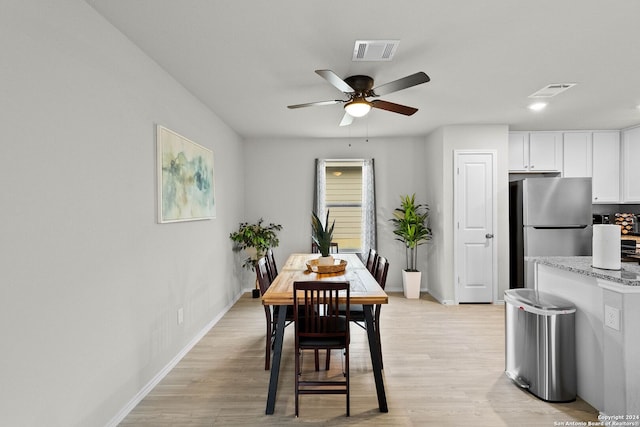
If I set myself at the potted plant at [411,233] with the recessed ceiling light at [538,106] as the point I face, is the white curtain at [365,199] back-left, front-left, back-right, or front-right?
back-right

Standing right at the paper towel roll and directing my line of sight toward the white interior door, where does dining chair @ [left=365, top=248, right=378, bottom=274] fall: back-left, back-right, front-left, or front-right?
front-left

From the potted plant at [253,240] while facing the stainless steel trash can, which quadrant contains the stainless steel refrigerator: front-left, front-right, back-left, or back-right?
front-left

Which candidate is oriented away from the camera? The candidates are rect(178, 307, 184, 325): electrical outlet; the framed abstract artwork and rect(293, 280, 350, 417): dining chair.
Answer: the dining chair

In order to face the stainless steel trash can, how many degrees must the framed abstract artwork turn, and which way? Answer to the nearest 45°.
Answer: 0° — it already faces it

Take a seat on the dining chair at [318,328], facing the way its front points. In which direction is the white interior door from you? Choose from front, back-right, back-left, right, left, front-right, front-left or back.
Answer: front-right

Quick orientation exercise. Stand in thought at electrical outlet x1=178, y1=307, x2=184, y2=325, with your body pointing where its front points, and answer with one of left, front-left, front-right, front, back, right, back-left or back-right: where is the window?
left

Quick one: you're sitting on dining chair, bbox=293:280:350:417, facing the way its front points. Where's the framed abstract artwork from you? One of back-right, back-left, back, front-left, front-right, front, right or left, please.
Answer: front-left

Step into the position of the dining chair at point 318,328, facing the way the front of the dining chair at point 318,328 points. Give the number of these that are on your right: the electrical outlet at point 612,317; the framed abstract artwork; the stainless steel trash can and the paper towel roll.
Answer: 3

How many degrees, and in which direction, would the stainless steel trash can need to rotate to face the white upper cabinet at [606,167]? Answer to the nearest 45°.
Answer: approximately 135° to its right

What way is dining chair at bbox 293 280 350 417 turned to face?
away from the camera

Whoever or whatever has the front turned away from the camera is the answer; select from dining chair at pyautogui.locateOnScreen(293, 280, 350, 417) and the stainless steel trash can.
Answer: the dining chair

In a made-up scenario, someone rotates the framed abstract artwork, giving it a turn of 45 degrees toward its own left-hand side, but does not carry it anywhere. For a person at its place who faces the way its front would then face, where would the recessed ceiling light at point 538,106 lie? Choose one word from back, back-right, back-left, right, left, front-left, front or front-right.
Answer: front

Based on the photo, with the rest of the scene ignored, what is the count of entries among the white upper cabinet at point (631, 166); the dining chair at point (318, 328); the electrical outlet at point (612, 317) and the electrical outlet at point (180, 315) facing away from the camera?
1

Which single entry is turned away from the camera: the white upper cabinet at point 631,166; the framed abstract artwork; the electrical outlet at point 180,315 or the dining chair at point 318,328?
the dining chair

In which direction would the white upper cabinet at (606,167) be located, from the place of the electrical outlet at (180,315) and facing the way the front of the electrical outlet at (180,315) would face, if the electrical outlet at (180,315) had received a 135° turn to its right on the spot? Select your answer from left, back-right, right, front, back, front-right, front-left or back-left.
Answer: back

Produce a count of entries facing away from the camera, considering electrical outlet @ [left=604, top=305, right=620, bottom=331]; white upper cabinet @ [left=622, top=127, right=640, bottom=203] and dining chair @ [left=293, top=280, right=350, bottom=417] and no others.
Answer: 1

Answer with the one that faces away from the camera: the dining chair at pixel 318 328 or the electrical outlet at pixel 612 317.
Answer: the dining chair

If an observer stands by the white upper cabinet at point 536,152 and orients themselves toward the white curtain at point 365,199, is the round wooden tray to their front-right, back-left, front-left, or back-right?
front-left

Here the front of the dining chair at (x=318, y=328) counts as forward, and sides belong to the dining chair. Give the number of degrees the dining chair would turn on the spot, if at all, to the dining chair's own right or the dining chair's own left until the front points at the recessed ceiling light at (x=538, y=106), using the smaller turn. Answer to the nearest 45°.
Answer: approximately 45° to the dining chair's own right

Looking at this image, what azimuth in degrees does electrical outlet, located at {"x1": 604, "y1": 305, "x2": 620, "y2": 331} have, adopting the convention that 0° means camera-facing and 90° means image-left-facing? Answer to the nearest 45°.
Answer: approximately 45°

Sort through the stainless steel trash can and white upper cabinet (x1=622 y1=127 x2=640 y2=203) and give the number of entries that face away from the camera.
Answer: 0

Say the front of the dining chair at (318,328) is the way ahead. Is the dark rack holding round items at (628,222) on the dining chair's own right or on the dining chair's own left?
on the dining chair's own right
